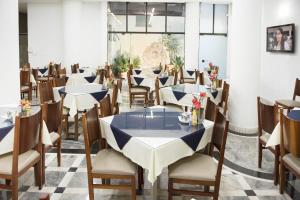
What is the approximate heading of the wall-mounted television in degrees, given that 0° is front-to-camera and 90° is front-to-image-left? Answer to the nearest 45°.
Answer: approximately 45°

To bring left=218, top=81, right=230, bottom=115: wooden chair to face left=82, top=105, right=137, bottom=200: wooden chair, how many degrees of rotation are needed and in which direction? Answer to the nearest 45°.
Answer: approximately 90° to its left

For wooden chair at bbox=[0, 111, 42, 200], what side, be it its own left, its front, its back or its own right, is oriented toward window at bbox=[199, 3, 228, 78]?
right

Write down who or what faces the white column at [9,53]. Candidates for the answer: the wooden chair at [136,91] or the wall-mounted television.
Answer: the wall-mounted television

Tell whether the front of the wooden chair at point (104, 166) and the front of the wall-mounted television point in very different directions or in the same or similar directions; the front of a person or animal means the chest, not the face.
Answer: very different directions

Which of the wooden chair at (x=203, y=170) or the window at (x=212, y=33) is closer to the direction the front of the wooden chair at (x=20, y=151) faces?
the window

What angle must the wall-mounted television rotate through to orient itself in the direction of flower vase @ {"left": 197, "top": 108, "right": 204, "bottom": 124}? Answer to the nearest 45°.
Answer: approximately 45° to its left

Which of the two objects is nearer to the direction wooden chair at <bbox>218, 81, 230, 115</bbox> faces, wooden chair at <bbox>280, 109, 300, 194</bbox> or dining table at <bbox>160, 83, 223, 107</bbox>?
the dining table

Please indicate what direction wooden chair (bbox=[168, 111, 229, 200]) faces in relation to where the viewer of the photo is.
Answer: facing to the left of the viewer

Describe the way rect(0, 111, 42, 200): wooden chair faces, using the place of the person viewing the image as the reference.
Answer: facing away from the viewer and to the left of the viewer

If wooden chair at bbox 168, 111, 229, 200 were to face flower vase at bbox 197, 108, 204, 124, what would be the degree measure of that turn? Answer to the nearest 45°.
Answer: approximately 90° to its right

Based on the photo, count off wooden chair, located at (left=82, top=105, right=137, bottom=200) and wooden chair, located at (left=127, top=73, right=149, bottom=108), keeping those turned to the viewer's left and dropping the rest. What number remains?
0
